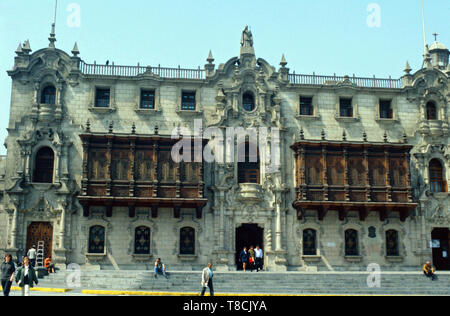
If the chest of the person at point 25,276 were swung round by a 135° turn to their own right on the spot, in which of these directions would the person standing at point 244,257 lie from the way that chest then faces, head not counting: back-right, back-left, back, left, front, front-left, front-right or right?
right

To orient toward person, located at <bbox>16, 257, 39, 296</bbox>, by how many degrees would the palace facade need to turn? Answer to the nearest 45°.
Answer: approximately 45° to its right

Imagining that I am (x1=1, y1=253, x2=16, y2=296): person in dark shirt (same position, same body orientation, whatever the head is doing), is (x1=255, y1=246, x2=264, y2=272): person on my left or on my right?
on my left

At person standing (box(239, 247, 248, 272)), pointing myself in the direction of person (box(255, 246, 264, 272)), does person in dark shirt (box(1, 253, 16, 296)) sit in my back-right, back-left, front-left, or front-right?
back-right

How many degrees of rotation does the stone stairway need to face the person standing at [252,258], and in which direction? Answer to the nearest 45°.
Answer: approximately 180°

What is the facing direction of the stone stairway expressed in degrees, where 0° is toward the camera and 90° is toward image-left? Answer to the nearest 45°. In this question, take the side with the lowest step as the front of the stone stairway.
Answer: approximately 0°

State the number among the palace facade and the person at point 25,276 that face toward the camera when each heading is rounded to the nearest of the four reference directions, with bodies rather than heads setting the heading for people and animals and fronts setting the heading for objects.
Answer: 2

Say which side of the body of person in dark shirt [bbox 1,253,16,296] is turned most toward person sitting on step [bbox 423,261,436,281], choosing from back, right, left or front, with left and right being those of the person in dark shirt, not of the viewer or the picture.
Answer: left

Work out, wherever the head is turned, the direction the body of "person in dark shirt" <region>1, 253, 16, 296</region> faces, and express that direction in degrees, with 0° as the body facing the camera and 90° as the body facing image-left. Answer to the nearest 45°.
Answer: approximately 0°

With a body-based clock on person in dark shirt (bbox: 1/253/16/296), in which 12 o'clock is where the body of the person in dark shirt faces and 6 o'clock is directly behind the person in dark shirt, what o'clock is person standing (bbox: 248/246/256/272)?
The person standing is roughly at 8 o'clock from the person in dark shirt.

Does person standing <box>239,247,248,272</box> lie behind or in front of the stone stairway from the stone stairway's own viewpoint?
behind

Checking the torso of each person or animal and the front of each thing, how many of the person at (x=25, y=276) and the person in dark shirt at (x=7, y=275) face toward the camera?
2
